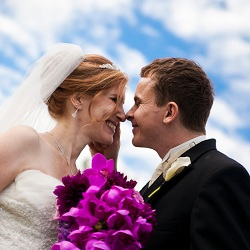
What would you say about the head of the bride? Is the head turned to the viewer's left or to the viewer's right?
to the viewer's right

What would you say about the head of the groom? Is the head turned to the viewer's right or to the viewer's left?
to the viewer's left

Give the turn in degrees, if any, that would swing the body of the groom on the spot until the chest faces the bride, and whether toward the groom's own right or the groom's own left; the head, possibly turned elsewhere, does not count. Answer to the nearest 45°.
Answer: approximately 45° to the groom's own right

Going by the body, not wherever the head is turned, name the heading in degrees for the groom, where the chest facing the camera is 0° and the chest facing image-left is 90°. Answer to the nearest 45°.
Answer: approximately 90°
